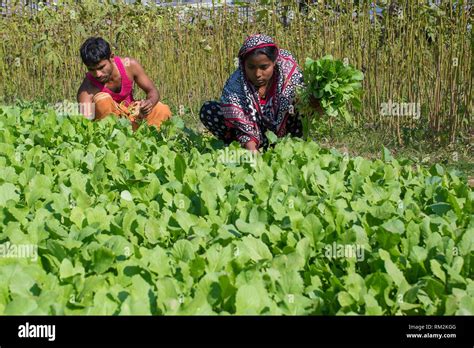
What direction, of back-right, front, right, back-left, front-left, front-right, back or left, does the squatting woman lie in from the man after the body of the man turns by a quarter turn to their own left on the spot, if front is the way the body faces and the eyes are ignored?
front-right

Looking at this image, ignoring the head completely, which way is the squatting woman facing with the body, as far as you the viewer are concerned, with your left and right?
facing the viewer
